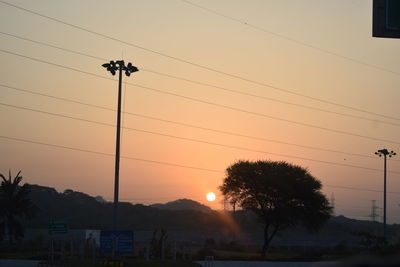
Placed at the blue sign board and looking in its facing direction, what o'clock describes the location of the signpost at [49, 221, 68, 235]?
The signpost is roughly at 4 o'clock from the blue sign board.

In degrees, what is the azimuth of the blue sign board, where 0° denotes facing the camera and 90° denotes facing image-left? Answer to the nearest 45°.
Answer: approximately 0°
